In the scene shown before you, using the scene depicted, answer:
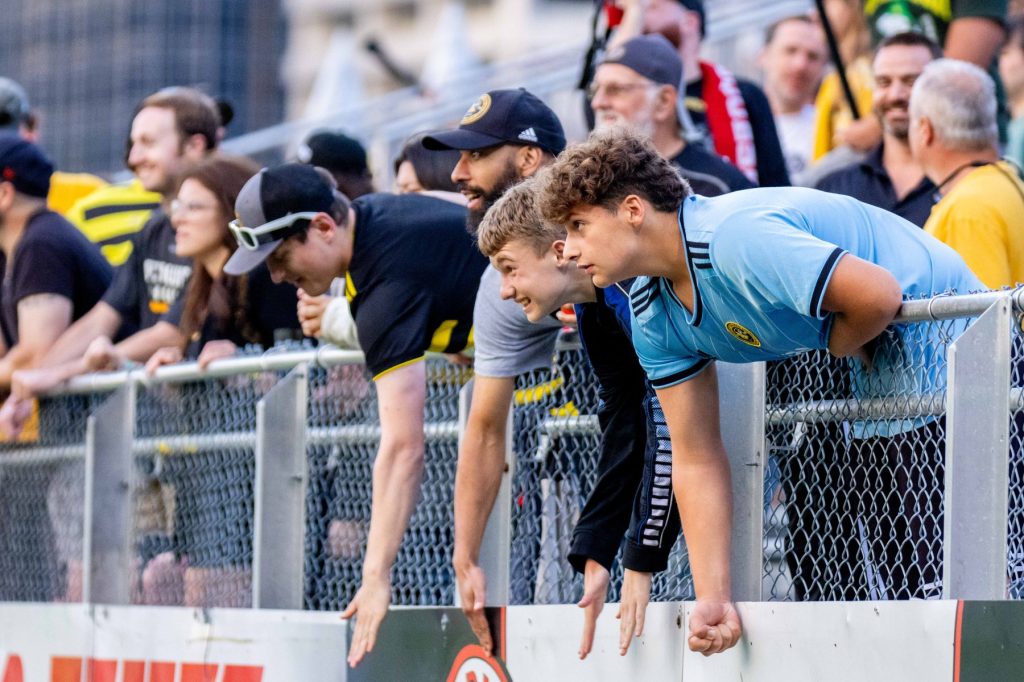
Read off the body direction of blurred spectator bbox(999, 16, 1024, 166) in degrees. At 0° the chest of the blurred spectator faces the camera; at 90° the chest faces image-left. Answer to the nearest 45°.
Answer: approximately 45°

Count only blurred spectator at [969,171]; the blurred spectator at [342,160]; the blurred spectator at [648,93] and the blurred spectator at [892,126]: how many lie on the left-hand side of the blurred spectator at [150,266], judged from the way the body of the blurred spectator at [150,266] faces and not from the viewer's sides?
4

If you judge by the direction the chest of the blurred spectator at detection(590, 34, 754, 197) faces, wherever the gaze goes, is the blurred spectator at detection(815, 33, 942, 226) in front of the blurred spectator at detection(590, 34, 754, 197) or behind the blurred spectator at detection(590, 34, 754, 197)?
behind

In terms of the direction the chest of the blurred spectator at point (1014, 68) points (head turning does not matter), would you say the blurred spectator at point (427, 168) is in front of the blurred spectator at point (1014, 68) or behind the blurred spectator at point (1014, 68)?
in front

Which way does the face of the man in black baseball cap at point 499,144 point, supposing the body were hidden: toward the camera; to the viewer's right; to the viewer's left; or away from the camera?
to the viewer's left

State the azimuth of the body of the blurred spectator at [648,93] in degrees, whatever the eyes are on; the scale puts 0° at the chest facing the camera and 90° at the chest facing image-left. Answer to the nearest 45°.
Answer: approximately 45°

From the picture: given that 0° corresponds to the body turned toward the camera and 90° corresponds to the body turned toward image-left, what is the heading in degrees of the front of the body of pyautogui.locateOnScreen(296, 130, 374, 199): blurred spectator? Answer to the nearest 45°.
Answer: approximately 90°
